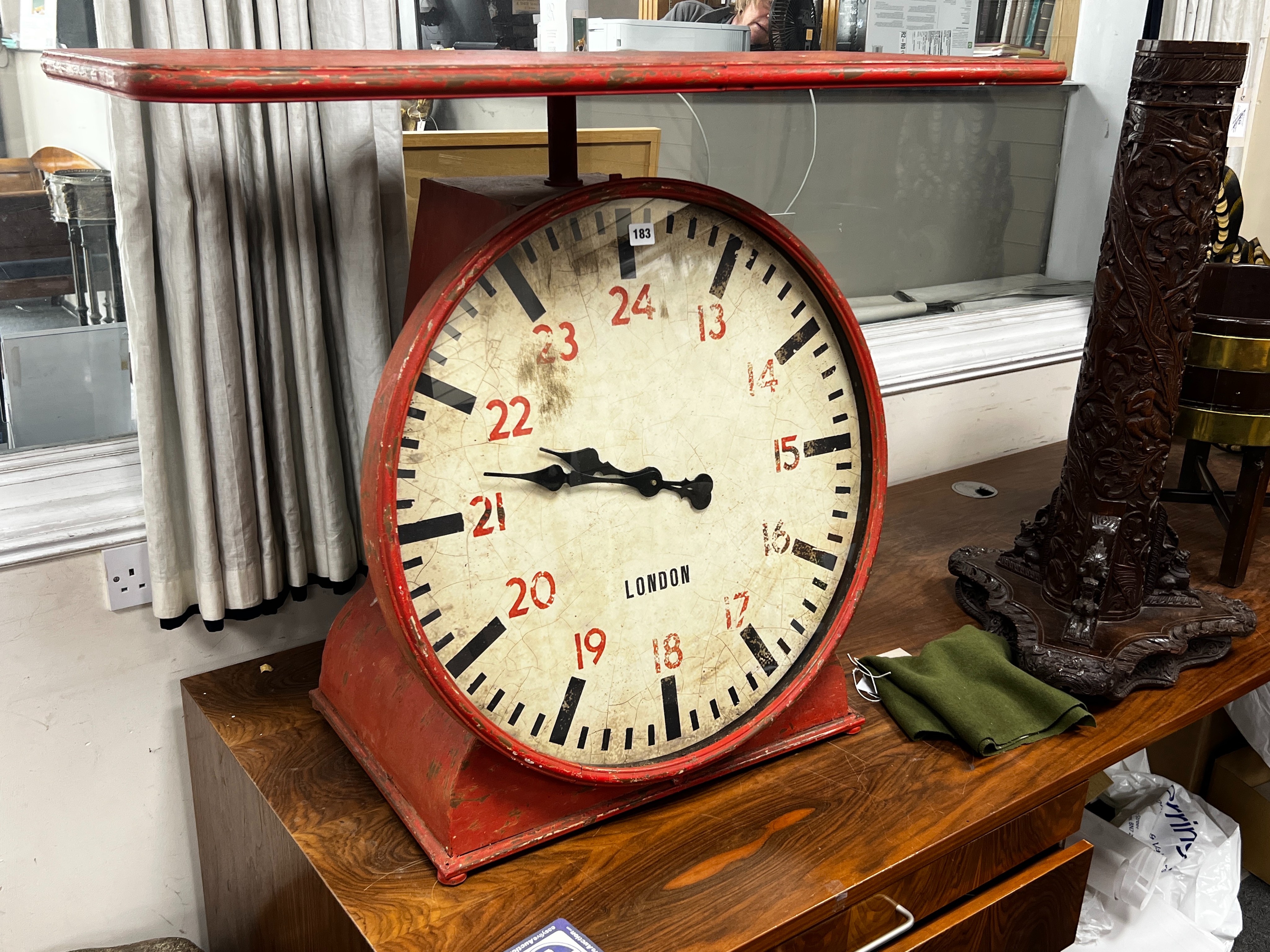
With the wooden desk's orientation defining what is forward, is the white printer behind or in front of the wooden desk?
behind

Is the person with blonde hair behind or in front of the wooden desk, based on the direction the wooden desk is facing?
behind

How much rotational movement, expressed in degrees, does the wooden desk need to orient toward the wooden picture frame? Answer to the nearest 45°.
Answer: approximately 180°

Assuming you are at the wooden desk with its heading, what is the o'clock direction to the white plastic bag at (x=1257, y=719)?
The white plastic bag is roughly at 9 o'clock from the wooden desk.

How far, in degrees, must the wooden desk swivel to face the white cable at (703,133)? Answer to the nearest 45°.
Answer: approximately 135° to its left

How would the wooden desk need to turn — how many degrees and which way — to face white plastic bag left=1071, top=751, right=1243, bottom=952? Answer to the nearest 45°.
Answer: approximately 90° to its left
